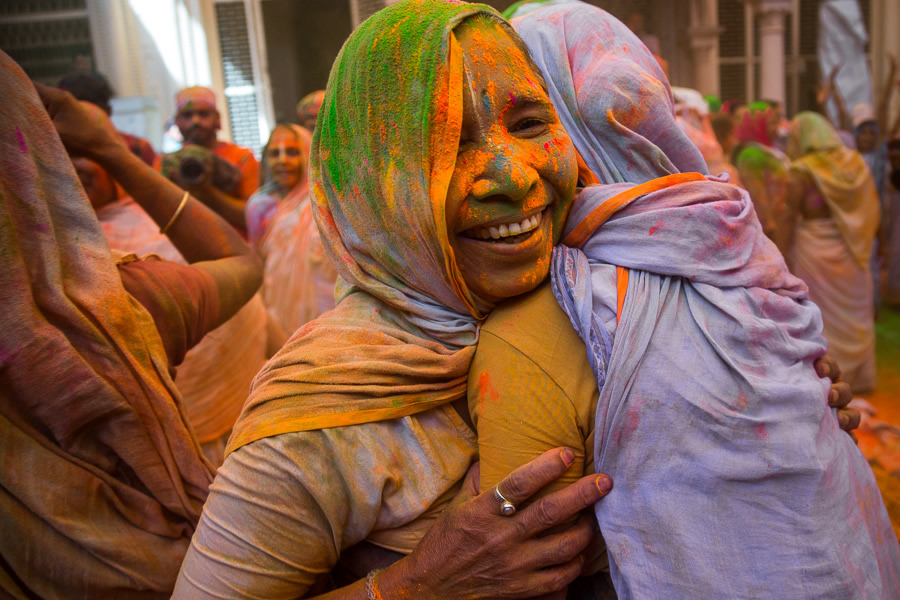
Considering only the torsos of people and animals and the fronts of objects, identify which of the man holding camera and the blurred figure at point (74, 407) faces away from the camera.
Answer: the blurred figure

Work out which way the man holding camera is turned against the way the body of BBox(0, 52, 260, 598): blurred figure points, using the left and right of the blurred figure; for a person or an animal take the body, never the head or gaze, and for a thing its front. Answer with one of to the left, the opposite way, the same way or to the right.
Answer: the opposite way

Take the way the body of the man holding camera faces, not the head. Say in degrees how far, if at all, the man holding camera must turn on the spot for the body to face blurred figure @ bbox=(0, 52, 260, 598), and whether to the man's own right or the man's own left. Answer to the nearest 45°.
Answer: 0° — they already face them

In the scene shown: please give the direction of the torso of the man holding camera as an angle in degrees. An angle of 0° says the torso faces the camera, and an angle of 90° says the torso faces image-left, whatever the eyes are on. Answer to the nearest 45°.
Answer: approximately 0°

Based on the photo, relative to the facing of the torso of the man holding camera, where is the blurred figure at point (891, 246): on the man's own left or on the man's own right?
on the man's own left

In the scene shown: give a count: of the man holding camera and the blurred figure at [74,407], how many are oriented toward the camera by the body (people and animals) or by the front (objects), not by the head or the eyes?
1

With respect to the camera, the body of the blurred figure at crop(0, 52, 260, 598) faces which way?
away from the camera
